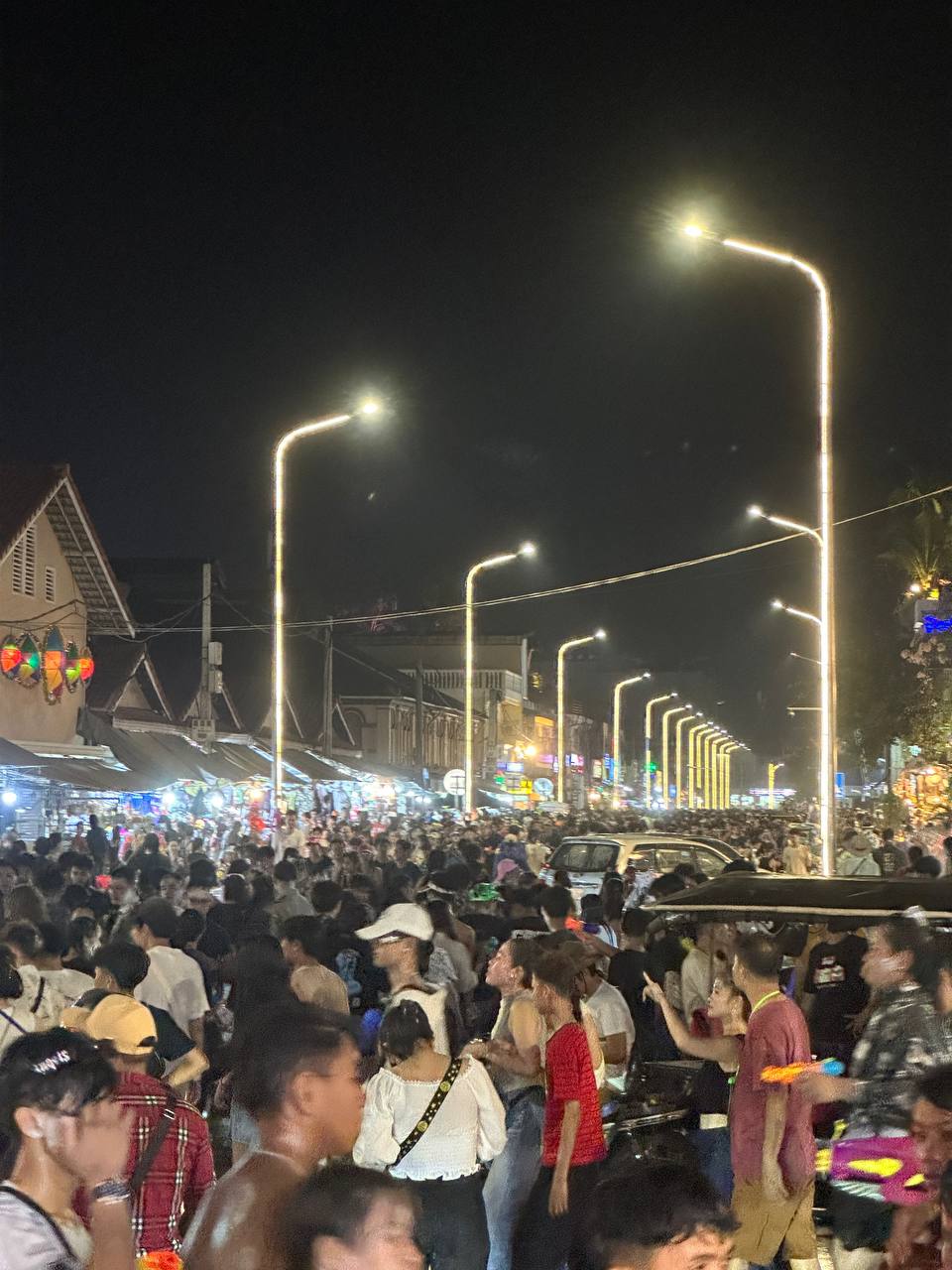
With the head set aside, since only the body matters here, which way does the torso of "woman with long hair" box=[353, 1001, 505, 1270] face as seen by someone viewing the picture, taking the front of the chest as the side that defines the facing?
away from the camera

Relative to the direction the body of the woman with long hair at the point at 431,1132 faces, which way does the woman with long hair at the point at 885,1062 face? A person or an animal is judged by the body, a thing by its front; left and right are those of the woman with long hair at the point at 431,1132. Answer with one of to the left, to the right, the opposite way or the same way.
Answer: to the left

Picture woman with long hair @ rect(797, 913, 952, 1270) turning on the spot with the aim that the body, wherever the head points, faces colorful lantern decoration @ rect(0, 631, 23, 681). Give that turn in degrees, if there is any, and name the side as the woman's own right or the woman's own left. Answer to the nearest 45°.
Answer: approximately 45° to the woman's own right

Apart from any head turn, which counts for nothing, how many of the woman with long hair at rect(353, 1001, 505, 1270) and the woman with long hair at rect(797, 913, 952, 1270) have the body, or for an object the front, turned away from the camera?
1

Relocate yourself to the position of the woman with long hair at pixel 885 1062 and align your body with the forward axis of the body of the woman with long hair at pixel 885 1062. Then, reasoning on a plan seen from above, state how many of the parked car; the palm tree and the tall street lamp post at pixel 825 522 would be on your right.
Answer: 3

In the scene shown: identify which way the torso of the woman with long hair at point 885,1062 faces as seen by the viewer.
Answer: to the viewer's left

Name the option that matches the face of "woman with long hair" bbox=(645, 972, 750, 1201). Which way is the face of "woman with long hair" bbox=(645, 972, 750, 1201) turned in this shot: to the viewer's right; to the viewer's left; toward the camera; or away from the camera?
to the viewer's left

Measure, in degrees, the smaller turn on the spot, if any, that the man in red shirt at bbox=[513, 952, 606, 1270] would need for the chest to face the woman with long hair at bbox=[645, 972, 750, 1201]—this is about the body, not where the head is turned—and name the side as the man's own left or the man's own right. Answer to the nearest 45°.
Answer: approximately 135° to the man's own right

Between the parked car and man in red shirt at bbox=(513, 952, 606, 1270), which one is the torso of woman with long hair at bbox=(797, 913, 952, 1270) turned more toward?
the man in red shirt

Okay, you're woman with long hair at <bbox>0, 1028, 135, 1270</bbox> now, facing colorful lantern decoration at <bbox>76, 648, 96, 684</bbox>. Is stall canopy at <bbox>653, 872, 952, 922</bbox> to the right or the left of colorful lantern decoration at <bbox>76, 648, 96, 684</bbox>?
right
